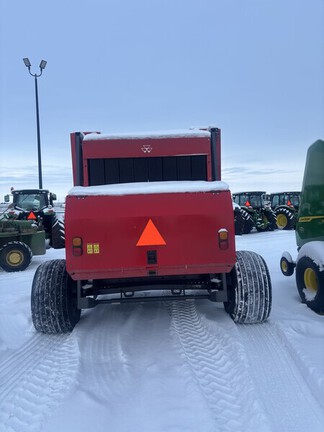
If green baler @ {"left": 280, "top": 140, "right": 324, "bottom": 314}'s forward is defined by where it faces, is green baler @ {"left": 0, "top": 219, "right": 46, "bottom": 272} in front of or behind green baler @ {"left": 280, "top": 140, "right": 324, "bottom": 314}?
in front

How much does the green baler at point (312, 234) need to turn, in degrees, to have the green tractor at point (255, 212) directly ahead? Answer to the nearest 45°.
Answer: approximately 45° to its right

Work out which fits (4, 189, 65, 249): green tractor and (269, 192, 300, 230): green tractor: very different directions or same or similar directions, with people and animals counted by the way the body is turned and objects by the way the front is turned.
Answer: same or similar directions

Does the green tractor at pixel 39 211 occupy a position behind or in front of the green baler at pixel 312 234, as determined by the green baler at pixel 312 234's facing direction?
in front

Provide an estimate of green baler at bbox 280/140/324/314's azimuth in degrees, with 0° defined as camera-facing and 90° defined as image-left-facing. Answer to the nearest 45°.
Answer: approximately 135°
